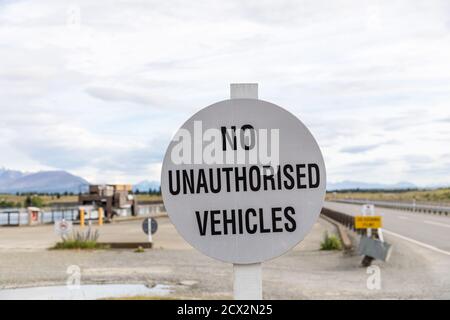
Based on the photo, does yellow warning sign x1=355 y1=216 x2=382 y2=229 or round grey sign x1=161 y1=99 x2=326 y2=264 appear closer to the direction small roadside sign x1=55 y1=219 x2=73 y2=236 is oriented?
the round grey sign

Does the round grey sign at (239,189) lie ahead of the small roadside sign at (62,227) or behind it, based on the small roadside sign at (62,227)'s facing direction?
ahead

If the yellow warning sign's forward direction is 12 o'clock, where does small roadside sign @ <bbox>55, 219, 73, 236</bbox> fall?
The small roadside sign is roughly at 3 o'clock from the yellow warning sign.

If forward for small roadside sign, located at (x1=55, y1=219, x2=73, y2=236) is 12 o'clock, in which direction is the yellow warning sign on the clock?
The yellow warning sign is roughly at 10 o'clock from the small roadside sign.

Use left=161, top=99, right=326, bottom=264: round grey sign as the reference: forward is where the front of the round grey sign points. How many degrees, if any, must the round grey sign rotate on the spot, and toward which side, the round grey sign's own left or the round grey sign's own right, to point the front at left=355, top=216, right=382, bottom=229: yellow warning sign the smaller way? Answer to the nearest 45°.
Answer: approximately 180°

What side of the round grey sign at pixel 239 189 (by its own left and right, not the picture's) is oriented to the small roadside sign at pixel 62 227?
back

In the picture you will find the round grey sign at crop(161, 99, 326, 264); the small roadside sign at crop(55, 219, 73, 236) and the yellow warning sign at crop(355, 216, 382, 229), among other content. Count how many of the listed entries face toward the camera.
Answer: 3

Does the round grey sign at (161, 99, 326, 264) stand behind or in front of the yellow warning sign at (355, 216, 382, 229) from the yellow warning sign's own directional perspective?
in front

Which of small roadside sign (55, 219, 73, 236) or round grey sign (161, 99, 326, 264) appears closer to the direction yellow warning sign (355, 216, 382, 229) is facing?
the round grey sign

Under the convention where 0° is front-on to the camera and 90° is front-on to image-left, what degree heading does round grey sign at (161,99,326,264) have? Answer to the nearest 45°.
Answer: approximately 0°
